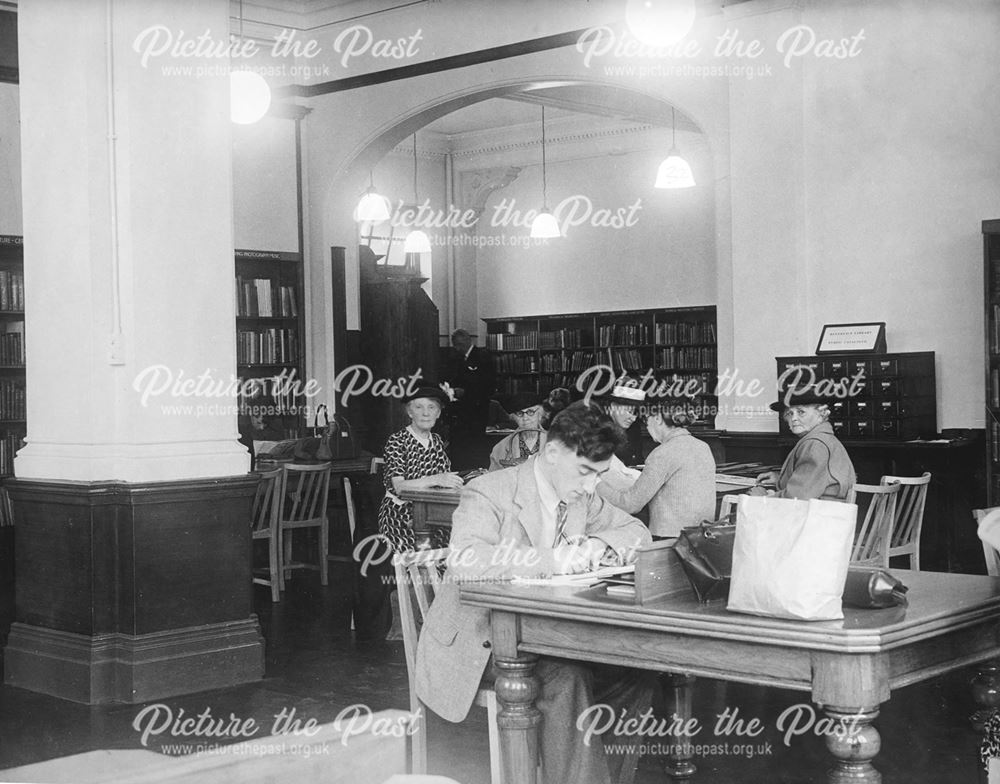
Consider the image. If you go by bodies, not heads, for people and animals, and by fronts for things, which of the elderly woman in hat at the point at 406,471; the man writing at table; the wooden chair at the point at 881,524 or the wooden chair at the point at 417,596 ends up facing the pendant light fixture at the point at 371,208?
the wooden chair at the point at 881,524

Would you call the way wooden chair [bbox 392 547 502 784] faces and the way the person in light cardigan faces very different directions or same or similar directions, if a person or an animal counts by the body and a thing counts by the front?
very different directions

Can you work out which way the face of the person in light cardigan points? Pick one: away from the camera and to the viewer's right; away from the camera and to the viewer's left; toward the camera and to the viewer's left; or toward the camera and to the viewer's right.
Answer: away from the camera and to the viewer's left

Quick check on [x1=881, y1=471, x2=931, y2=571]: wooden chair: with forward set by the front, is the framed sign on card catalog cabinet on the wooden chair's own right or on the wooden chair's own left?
on the wooden chair's own right

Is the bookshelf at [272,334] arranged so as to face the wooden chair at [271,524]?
yes

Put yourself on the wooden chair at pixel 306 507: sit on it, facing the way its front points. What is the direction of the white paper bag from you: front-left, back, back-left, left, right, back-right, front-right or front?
back

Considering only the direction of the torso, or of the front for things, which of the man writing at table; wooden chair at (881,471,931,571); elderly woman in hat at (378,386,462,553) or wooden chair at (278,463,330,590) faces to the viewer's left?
wooden chair at (881,471,931,571)

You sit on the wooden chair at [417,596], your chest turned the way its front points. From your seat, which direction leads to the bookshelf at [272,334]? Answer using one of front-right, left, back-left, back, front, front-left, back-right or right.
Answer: back-left

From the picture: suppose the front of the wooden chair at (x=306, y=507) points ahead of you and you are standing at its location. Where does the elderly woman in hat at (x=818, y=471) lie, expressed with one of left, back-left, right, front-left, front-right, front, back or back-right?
back-right

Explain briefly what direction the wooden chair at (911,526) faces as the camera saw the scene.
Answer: facing to the left of the viewer

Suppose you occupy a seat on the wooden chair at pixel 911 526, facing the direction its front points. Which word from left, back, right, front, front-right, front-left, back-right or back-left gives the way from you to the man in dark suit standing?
front-right
